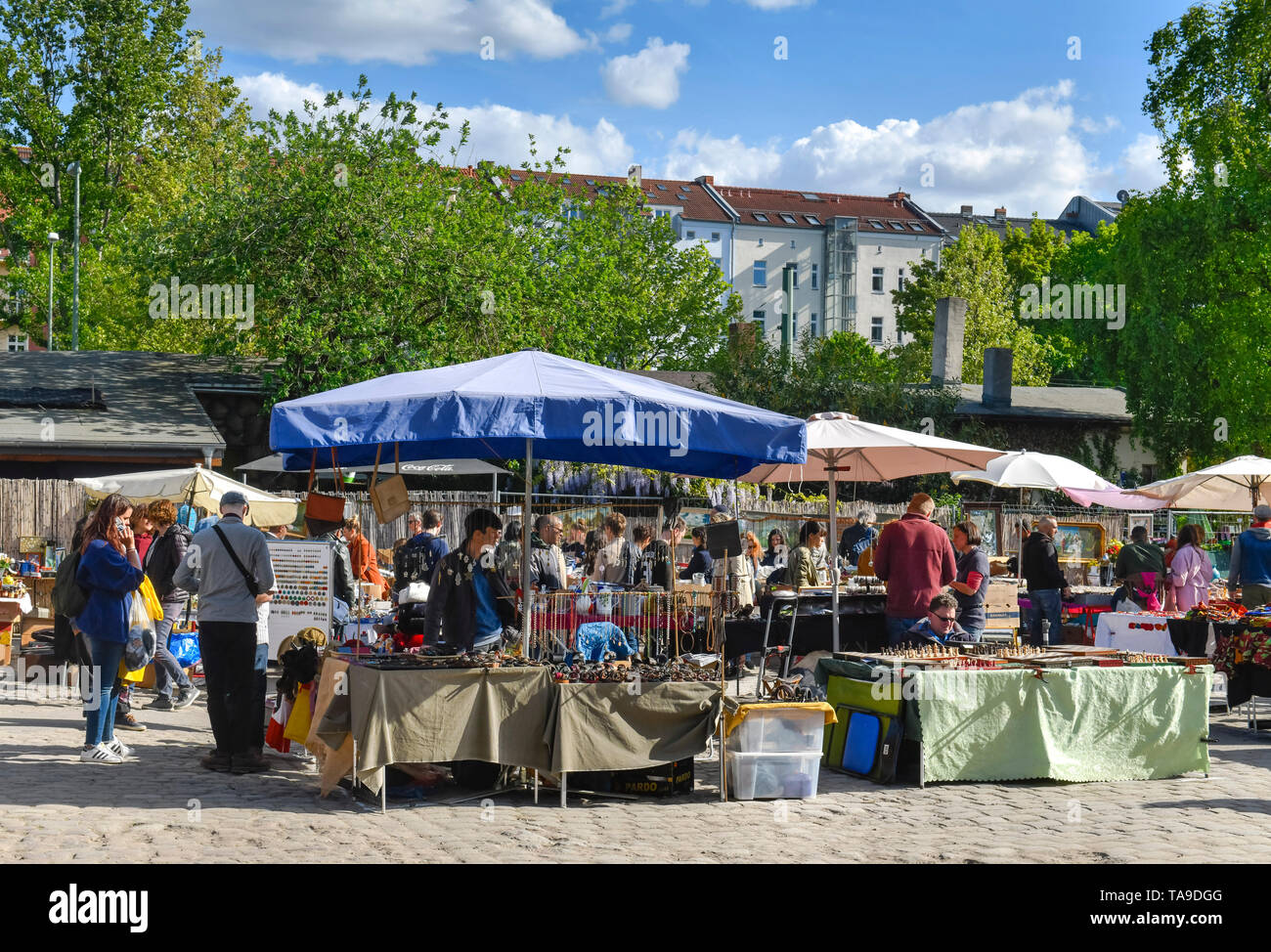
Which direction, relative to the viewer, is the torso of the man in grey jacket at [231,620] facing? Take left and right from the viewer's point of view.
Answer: facing away from the viewer

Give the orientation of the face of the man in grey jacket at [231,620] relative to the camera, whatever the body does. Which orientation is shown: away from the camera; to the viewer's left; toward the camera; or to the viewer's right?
away from the camera

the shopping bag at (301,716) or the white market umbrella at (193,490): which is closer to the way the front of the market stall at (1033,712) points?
the shopping bag

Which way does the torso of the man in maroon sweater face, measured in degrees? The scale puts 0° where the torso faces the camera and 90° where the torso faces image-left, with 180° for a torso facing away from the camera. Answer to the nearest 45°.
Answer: approximately 180°

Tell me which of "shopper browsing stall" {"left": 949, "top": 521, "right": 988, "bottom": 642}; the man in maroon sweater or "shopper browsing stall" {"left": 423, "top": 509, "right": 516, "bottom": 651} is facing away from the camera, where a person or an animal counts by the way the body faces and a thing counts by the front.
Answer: the man in maroon sweater

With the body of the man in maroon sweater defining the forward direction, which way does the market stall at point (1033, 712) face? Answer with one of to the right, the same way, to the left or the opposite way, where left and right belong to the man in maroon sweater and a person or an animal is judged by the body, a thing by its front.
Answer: the opposite way

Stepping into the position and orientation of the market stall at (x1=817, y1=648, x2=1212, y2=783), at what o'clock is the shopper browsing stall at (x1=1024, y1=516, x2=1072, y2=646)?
The shopper browsing stall is roughly at 6 o'clock from the market stall.
